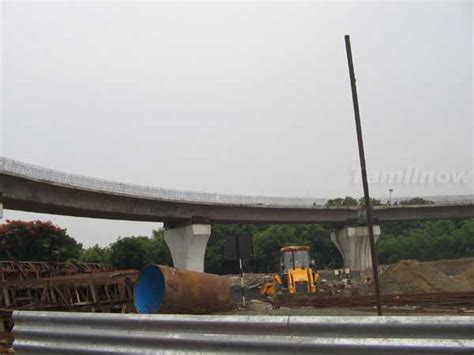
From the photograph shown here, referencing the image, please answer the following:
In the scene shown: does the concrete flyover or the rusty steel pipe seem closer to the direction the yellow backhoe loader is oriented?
the rusty steel pipe

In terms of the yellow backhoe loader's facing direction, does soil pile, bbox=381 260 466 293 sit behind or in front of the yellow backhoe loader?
behind

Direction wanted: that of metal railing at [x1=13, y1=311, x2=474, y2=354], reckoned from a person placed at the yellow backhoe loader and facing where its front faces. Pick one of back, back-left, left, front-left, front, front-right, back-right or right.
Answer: front-left

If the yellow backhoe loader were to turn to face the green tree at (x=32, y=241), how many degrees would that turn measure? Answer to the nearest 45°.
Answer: approximately 90° to its right

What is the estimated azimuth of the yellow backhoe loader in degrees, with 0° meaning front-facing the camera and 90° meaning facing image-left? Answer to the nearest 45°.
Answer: approximately 45°

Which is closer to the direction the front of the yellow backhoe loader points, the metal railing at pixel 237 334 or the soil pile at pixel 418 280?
the metal railing

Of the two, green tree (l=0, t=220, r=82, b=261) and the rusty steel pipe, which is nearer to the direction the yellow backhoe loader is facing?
the rusty steel pipe

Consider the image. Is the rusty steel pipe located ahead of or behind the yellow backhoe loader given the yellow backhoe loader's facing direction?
ahead
